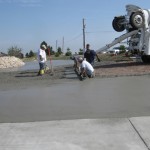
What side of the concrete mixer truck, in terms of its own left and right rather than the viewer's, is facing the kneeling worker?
back

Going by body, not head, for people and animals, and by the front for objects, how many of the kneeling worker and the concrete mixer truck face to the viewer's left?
1

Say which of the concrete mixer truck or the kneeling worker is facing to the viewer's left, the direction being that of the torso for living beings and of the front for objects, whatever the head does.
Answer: the kneeling worker

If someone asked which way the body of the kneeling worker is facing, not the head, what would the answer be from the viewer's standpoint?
to the viewer's left

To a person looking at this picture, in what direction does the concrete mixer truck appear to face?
facing away from the viewer and to the right of the viewer

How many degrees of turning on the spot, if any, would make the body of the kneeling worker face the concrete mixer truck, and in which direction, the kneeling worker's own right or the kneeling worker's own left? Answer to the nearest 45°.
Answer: approximately 135° to the kneeling worker's own right
